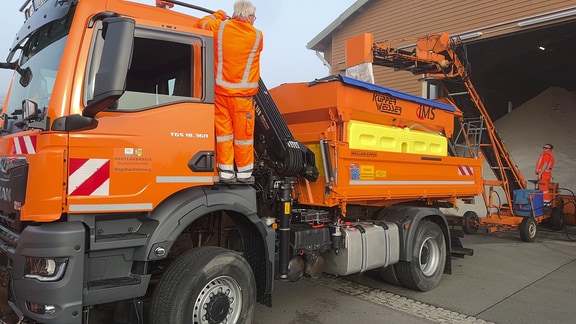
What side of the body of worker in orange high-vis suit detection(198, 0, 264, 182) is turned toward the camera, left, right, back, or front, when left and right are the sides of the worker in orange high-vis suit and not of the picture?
back

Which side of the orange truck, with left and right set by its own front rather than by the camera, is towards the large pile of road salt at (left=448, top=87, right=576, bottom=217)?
back

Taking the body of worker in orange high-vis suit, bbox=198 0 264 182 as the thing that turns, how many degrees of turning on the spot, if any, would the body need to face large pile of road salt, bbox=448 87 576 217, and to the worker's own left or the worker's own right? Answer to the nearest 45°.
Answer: approximately 45° to the worker's own right

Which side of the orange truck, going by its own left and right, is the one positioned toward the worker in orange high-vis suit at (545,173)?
back

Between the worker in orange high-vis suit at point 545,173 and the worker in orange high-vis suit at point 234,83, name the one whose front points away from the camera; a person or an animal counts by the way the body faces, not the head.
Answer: the worker in orange high-vis suit at point 234,83

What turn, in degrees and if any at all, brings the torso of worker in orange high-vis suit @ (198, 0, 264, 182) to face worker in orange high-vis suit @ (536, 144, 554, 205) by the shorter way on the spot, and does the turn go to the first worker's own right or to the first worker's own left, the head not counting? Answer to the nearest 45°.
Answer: approximately 45° to the first worker's own right

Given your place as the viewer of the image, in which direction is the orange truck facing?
facing the viewer and to the left of the viewer
